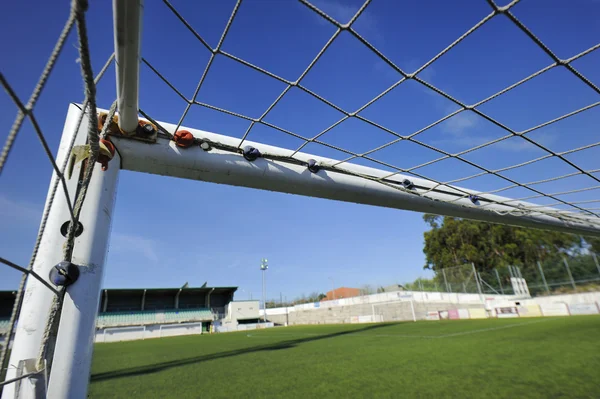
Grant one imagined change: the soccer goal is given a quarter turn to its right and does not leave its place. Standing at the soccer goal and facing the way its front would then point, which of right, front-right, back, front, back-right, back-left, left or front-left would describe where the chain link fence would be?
front

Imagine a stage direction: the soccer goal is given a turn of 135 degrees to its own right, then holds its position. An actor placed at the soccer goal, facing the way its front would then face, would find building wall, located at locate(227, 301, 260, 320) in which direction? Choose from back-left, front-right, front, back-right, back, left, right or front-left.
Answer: left

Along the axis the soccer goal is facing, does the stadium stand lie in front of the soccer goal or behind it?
in front

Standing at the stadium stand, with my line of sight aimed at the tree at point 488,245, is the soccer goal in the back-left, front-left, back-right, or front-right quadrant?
front-right

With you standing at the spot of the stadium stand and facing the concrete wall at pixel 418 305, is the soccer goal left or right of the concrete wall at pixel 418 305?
right

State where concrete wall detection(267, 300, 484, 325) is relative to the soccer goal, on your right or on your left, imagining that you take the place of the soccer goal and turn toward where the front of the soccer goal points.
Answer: on your right

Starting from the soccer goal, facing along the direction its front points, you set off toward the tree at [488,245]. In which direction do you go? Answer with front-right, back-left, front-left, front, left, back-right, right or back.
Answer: right

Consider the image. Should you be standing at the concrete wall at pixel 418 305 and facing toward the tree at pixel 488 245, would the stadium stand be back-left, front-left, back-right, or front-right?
back-left

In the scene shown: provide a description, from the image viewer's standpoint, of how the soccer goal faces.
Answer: facing away from the viewer and to the left of the viewer
